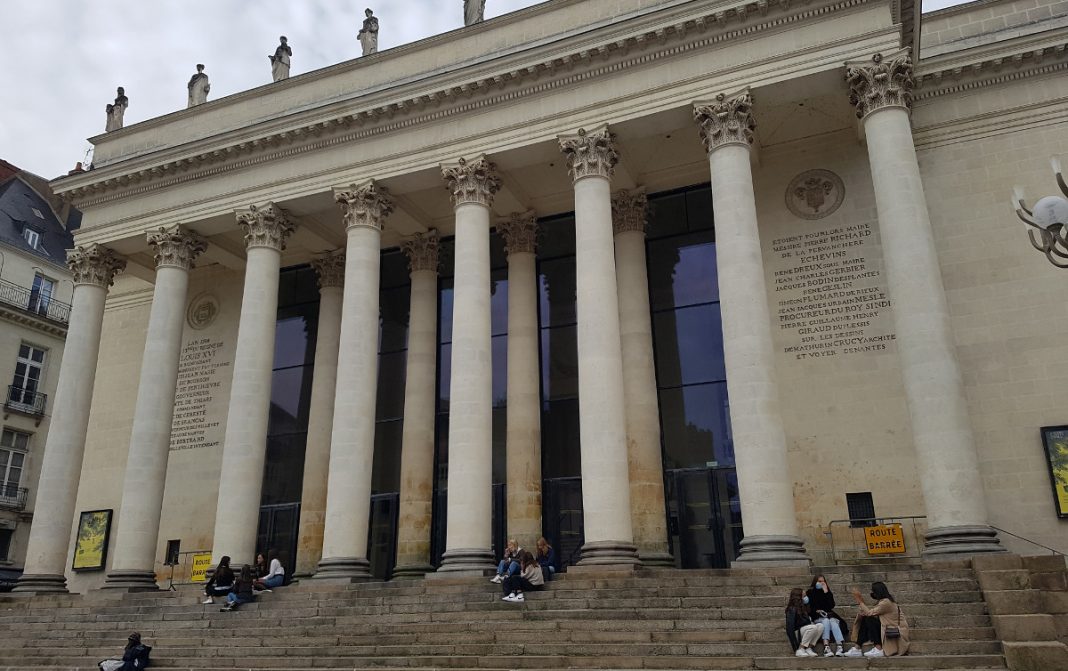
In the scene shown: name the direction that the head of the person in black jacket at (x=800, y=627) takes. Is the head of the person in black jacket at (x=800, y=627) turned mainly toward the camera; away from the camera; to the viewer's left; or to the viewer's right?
to the viewer's right

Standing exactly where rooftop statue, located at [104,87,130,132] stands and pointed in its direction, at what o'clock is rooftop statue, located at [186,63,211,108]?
rooftop statue, located at [186,63,211,108] is roughly at 9 o'clock from rooftop statue, located at [104,87,130,132].

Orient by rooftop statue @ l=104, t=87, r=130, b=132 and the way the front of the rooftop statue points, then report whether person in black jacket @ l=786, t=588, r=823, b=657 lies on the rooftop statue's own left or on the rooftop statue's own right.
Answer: on the rooftop statue's own left

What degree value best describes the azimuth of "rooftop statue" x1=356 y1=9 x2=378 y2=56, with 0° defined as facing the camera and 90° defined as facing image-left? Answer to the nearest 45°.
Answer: approximately 45°

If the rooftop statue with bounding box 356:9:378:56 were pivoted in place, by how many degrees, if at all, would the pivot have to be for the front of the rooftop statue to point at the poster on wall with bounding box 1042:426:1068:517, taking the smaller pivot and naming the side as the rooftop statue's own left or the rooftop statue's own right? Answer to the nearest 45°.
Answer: approximately 90° to the rooftop statue's own left

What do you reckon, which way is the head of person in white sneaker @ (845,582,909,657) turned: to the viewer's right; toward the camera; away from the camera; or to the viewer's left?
to the viewer's left

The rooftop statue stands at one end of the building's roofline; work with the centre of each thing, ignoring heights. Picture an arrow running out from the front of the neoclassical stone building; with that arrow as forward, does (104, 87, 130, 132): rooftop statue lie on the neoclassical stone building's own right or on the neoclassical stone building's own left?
on the neoclassical stone building's own right

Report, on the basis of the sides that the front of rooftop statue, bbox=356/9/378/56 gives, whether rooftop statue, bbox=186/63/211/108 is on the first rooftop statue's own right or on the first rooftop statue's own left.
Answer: on the first rooftop statue's own right
